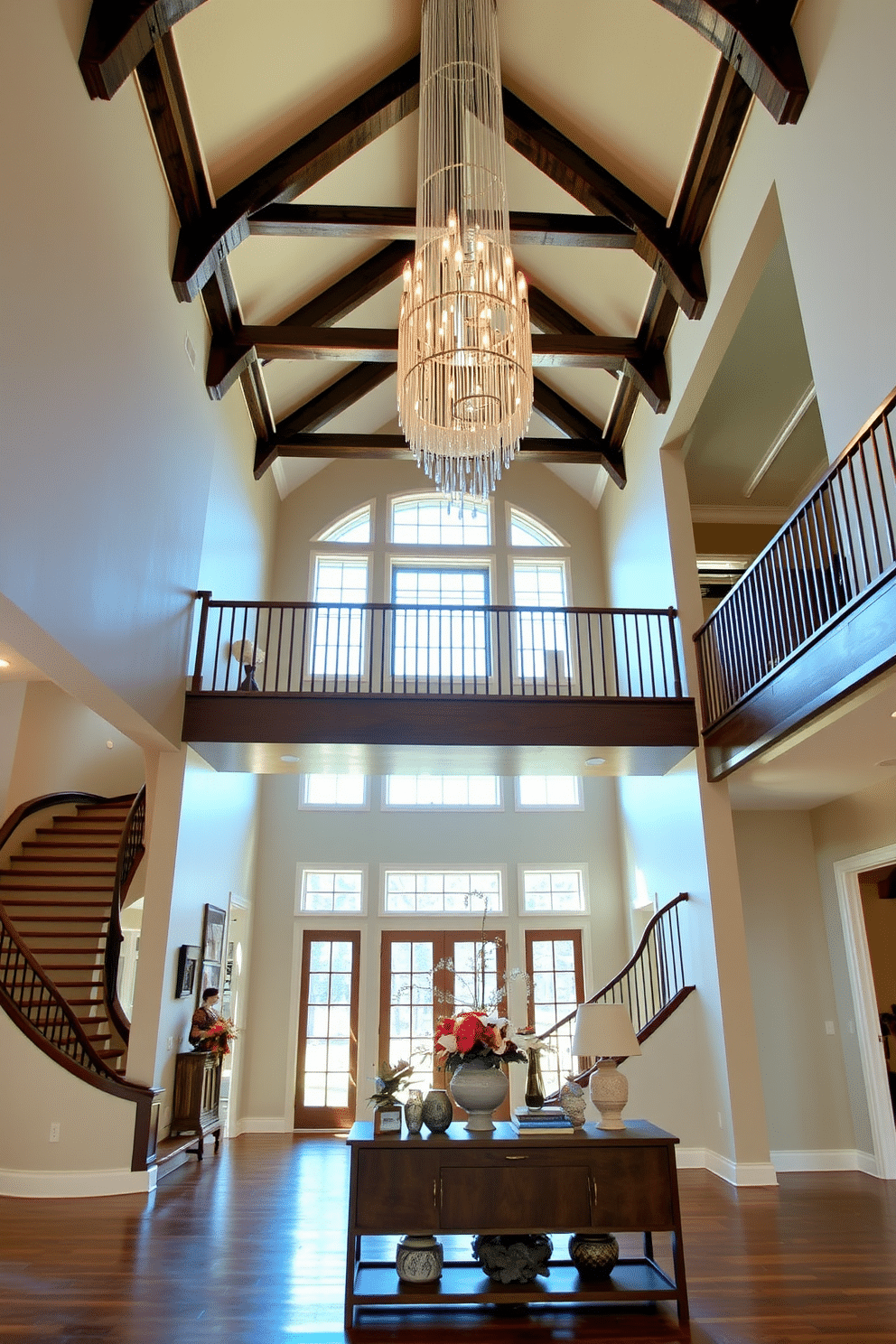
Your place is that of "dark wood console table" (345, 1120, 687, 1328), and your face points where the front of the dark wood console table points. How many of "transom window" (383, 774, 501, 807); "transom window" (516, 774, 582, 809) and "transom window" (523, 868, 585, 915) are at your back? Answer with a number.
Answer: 3

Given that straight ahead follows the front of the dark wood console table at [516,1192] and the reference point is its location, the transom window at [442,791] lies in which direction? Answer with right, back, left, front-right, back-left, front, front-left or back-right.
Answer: back

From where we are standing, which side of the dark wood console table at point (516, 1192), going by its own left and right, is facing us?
front

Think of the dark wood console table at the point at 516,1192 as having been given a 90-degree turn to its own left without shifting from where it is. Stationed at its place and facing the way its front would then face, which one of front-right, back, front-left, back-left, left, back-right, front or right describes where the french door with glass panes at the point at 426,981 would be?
left

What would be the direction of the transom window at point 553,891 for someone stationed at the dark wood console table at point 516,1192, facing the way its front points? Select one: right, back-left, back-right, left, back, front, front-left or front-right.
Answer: back

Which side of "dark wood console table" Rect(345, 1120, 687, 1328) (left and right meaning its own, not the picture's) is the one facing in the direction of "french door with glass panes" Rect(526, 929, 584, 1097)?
back

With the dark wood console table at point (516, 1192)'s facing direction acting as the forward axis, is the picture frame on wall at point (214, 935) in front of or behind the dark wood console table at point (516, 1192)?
behind

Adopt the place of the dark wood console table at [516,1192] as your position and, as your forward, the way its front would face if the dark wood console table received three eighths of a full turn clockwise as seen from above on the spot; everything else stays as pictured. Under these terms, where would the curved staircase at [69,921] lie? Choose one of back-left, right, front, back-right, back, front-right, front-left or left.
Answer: front
